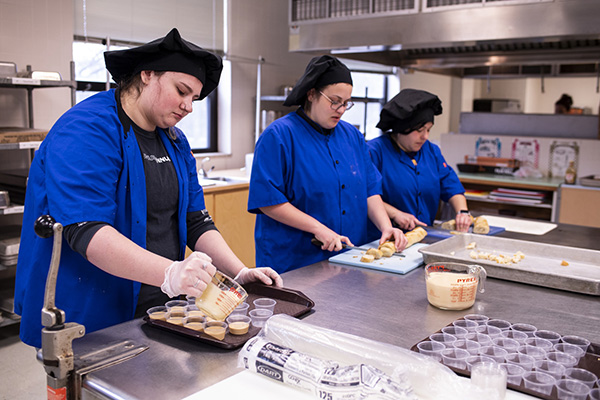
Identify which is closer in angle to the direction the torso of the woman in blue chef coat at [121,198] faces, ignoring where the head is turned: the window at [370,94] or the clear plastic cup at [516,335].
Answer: the clear plastic cup

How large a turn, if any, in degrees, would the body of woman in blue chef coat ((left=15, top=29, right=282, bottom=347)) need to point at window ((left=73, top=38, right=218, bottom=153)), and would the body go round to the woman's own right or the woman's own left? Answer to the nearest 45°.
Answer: approximately 135° to the woman's own left

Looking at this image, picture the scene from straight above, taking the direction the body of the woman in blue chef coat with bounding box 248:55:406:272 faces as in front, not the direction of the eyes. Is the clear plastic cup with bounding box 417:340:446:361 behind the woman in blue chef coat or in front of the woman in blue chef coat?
in front

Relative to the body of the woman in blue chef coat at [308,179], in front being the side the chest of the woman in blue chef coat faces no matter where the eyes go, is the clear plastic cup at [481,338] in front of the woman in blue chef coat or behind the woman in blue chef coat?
in front

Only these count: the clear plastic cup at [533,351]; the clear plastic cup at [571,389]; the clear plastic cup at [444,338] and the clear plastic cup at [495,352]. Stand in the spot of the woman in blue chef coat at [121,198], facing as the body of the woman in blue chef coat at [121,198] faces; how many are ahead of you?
4
